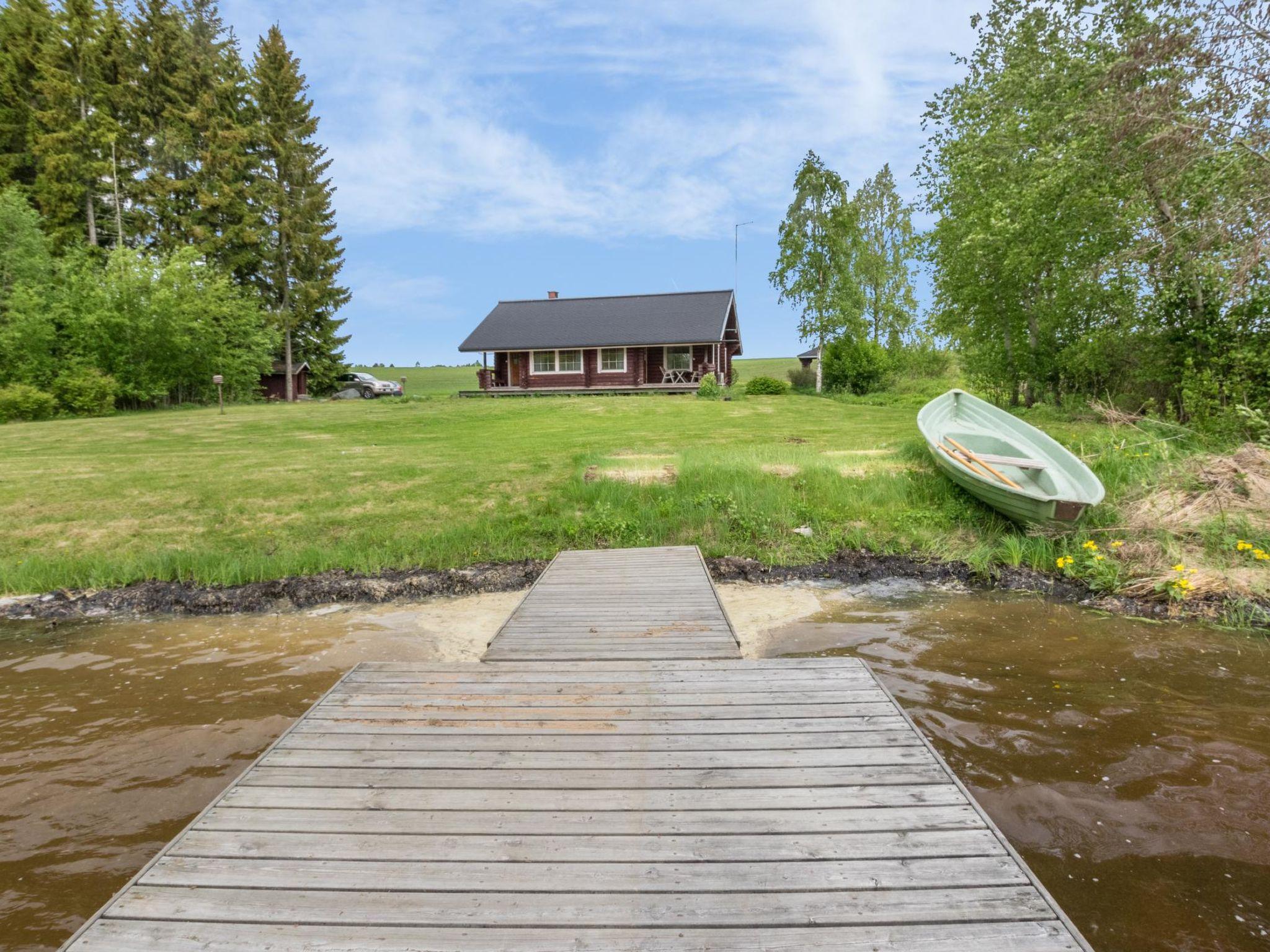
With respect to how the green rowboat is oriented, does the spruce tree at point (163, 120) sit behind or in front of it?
in front

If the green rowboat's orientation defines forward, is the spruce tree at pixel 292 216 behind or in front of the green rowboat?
in front

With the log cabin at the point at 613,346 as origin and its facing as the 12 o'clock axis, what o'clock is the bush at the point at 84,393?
The bush is roughly at 2 o'clock from the log cabin.

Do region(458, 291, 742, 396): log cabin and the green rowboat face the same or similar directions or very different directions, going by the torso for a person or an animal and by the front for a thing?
very different directions

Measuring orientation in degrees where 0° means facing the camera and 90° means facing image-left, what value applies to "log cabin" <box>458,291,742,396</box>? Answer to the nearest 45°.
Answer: approximately 0°

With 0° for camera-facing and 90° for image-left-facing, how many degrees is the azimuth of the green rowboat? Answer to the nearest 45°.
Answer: approximately 135°

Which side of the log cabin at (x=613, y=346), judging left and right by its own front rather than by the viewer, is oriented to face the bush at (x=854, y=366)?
left

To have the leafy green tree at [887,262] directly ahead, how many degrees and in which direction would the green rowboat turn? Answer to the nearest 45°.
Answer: approximately 45° to its right

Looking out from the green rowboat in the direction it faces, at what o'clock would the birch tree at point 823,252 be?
The birch tree is roughly at 1 o'clock from the green rowboat.

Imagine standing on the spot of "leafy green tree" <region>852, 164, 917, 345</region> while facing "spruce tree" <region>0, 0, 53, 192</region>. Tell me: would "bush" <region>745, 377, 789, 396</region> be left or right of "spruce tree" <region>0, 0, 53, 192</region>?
left

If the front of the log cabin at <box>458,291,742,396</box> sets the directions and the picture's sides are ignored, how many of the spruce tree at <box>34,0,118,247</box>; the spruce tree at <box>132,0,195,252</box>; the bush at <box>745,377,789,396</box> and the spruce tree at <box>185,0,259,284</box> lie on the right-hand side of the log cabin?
3

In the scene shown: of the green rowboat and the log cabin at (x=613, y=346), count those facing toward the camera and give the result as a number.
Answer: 1

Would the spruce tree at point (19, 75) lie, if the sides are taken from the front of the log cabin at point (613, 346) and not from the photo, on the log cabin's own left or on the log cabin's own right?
on the log cabin's own right
